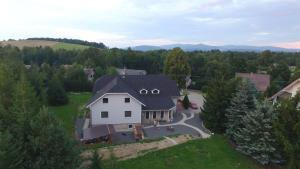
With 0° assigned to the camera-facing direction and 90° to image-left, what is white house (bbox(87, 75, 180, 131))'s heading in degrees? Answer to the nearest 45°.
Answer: approximately 0°

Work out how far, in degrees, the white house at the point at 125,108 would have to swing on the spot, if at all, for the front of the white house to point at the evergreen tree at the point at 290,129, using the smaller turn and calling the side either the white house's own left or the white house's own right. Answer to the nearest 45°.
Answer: approximately 45° to the white house's own left

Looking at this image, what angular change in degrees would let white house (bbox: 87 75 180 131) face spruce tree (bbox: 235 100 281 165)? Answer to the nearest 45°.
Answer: approximately 45° to its left

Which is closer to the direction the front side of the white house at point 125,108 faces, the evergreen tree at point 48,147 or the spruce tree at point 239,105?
the evergreen tree

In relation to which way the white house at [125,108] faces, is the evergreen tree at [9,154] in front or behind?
in front

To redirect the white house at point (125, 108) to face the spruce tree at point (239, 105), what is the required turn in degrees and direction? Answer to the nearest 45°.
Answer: approximately 45° to its left
